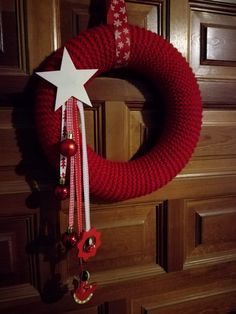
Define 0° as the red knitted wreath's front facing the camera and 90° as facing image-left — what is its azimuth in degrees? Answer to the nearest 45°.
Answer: approximately 0°
